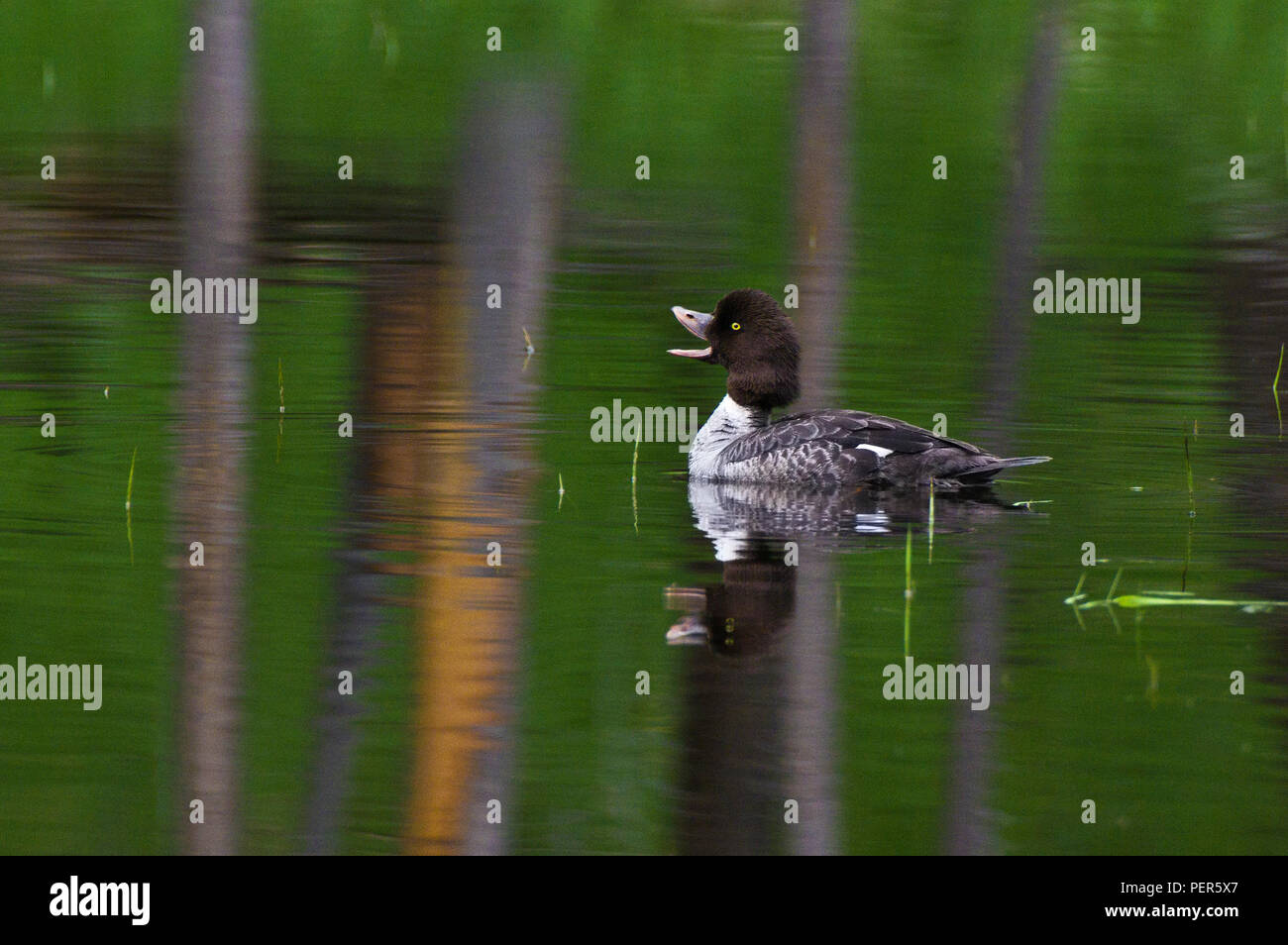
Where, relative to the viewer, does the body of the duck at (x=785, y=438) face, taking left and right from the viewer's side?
facing to the left of the viewer
